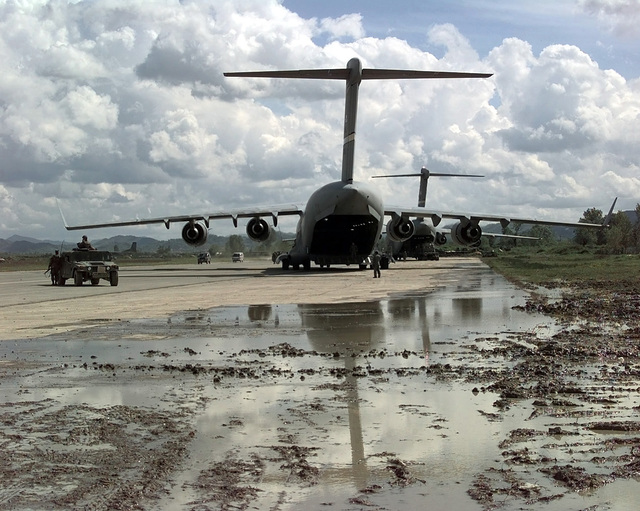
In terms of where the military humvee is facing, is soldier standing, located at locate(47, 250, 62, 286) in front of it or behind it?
behind

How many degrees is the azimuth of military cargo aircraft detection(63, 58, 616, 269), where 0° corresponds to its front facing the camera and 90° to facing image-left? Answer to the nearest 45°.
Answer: approximately 180°

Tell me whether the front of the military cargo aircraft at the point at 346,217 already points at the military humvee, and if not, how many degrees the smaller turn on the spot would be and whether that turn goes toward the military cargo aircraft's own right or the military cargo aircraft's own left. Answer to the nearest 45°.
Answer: approximately 135° to the military cargo aircraft's own left

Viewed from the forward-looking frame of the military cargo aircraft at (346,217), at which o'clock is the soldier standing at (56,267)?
The soldier standing is roughly at 8 o'clock from the military cargo aircraft.

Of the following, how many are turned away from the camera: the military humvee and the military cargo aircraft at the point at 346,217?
1

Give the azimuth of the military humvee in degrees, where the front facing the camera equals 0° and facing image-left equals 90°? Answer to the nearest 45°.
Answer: approximately 315°

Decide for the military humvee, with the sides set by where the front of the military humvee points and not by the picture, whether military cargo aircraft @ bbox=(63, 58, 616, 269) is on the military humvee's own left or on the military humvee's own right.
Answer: on the military humvee's own left
